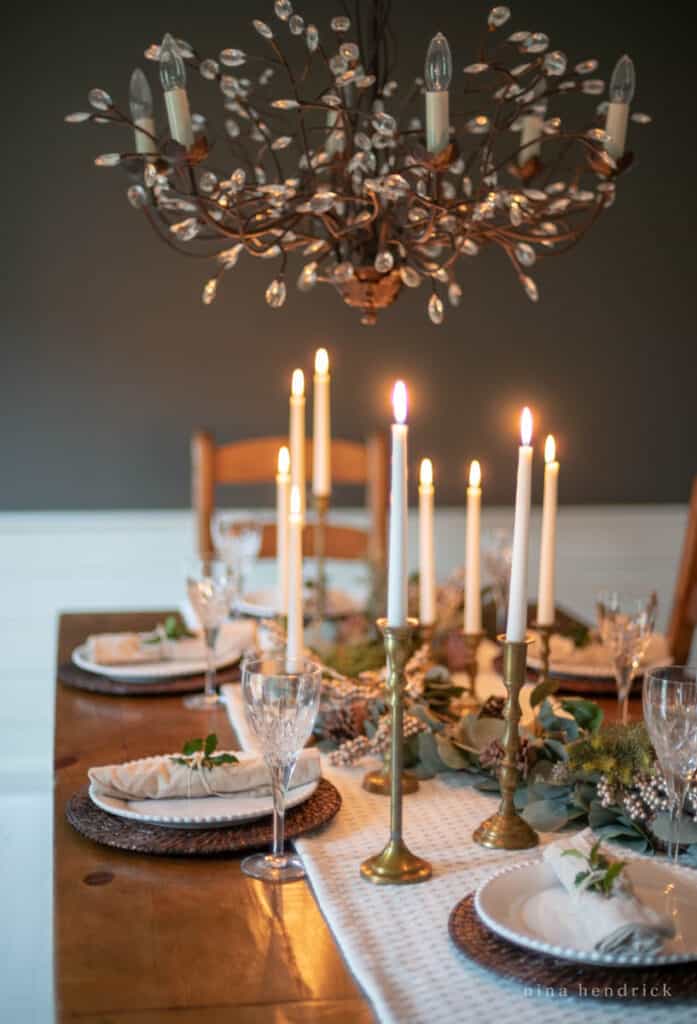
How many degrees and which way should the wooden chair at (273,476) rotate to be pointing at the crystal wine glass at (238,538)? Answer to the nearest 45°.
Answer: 0° — it already faces it

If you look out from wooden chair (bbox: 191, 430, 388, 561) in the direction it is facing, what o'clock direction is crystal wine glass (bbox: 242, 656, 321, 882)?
The crystal wine glass is roughly at 12 o'clock from the wooden chair.

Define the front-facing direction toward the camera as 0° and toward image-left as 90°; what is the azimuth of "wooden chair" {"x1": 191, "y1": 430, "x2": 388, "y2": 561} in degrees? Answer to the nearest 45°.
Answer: approximately 0°

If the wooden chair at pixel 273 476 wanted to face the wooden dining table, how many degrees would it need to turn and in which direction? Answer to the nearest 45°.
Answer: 0° — it already faces it

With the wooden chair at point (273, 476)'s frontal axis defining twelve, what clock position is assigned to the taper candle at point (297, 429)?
The taper candle is roughly at 12 o'clock from the wooden chair.
